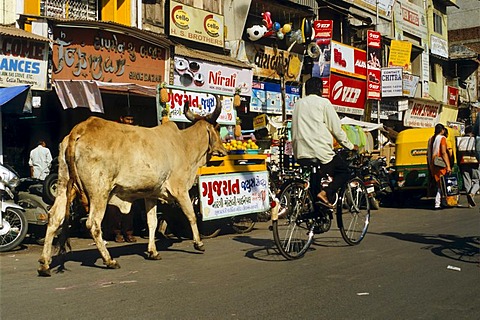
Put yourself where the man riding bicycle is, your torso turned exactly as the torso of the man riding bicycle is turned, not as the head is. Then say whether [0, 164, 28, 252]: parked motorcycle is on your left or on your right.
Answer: on your left

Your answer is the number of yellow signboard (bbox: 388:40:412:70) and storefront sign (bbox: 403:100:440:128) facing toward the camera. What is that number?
2

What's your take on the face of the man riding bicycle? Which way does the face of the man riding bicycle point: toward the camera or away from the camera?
away from the camera

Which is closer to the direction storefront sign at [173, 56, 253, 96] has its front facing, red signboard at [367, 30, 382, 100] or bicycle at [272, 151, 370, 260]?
the bicycle

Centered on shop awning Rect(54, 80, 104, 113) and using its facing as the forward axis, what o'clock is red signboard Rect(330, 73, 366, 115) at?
The red signboard is roughly at 9 o'clock from the shop awning.

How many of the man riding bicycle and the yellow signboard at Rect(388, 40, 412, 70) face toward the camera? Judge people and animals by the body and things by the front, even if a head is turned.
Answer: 1

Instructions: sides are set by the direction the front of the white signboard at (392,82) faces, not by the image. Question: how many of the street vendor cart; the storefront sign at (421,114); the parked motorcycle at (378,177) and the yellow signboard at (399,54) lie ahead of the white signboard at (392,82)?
2
